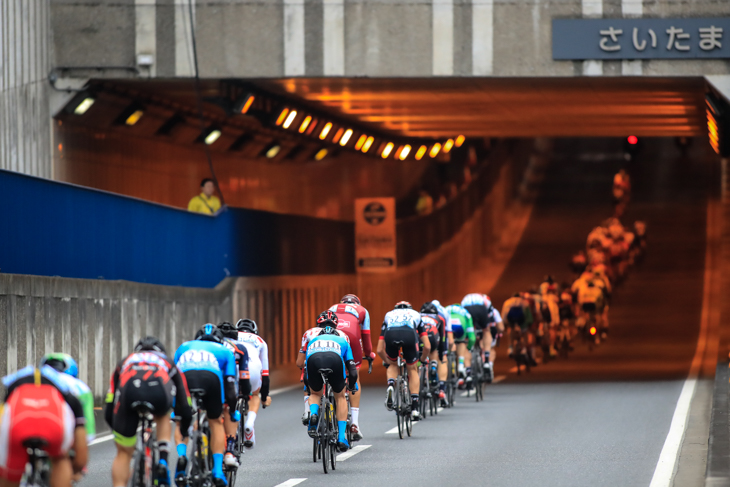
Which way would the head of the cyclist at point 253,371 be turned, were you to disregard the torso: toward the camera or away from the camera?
away from the camera

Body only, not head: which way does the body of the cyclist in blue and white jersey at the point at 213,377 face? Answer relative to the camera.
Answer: away from the camera

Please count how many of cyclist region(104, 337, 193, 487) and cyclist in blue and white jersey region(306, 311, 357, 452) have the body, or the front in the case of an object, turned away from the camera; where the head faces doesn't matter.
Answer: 2

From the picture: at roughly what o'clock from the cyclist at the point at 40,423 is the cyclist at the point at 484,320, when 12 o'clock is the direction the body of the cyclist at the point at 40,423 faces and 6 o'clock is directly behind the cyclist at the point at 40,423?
the cyclist at the point at 484,320 is roughly at 1 o'clock from the cyclist at the point at 40,423.

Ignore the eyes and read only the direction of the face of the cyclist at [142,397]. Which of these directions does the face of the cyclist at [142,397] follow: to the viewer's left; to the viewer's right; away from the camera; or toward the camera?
away from the camera

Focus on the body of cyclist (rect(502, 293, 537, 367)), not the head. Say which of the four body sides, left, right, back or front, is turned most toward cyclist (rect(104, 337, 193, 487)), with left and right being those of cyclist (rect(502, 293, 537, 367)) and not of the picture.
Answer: back

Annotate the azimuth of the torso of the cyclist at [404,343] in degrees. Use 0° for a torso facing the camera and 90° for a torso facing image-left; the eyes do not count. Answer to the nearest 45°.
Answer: approximately 180°

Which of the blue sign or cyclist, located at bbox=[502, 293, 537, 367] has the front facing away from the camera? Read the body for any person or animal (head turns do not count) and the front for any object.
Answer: the cyclist

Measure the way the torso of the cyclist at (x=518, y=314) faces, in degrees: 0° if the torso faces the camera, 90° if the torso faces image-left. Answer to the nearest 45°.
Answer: approximately 180°

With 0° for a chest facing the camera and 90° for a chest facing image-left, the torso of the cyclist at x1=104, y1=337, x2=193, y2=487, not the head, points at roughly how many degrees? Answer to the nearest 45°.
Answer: approximately 180°
